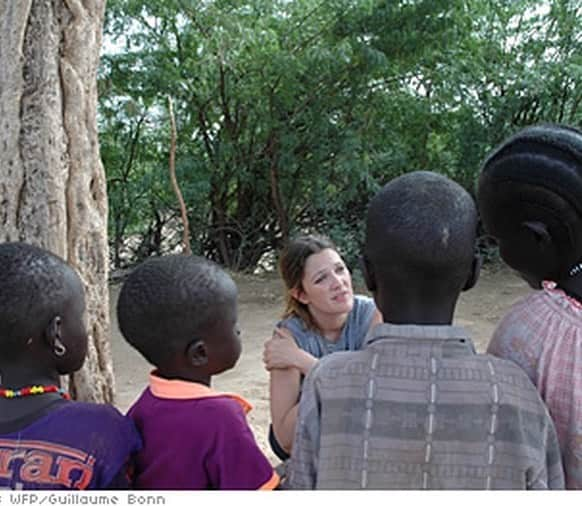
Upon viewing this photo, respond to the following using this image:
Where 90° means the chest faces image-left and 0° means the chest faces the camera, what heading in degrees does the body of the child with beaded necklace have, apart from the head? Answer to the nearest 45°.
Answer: approximately 225°

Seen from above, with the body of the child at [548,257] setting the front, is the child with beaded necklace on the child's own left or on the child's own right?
on the child's own left

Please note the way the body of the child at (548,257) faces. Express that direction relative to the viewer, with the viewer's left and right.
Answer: facing away from the viewer and to the left of the viewer

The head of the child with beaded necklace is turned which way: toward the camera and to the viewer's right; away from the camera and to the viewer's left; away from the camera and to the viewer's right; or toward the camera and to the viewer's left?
away from the camera and to the viewer's right

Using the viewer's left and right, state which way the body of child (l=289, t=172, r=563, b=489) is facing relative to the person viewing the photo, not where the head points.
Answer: facing away from the viewer

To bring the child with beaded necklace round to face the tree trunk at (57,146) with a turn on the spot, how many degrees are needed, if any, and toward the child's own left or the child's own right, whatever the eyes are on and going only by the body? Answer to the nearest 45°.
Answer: approximately 45° to the child's own left

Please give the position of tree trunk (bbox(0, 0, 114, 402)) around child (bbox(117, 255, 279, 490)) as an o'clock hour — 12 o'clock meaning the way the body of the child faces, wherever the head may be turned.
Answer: The tree trunk is roughly at 10 o'clock from the child.

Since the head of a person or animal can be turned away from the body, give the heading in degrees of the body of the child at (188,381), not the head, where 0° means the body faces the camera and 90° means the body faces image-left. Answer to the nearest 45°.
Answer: approximately 225°

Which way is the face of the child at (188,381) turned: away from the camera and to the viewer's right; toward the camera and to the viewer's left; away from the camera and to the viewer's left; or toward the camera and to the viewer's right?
away from the camera and to the viewer's right
